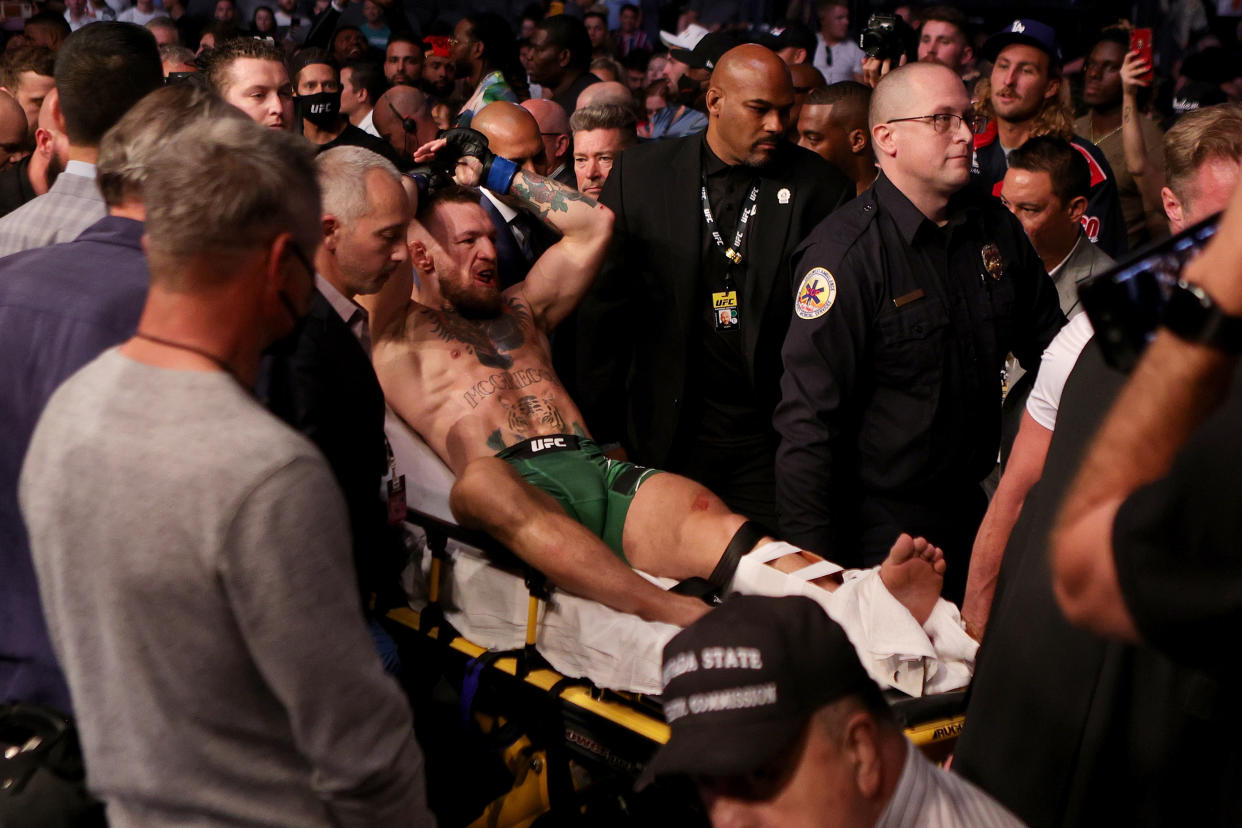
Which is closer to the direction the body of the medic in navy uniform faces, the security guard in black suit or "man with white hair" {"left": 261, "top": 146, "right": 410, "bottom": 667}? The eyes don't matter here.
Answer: the man with white hair

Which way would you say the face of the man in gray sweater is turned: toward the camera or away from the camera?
away from the camera

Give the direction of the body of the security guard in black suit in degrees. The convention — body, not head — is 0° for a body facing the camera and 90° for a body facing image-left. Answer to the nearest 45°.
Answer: approximately 315°

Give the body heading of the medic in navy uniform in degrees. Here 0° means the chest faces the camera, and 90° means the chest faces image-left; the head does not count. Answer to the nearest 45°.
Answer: approximately 315°

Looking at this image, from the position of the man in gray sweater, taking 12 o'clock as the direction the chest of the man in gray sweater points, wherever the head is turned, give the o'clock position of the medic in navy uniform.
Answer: The medic in navy uniform is roughly at 12 o'clock from the man in gray sweater.

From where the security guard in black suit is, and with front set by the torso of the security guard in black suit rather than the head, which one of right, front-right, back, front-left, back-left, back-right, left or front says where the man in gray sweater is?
front-right

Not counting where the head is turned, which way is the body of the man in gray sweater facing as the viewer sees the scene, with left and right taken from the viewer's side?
facing away from the viewer and to the right of the viewer

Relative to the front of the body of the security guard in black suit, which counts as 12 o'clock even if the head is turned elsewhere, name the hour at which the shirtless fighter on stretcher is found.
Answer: The shirtless fighter on stretcher is roughly at 1 o'clock from the security guard in black suit.

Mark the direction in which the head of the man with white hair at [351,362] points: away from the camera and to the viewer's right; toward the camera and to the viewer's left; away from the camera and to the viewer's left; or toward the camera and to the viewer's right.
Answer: toward the camera and to the viewer's right

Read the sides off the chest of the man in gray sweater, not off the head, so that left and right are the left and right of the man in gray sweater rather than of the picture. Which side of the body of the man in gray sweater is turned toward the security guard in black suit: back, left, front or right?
front

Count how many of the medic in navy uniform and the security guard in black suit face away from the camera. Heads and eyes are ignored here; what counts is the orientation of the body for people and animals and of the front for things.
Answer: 0

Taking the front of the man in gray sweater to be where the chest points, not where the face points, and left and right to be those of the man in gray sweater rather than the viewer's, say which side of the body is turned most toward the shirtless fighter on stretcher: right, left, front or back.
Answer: front

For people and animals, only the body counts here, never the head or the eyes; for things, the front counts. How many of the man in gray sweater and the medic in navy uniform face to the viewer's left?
0
